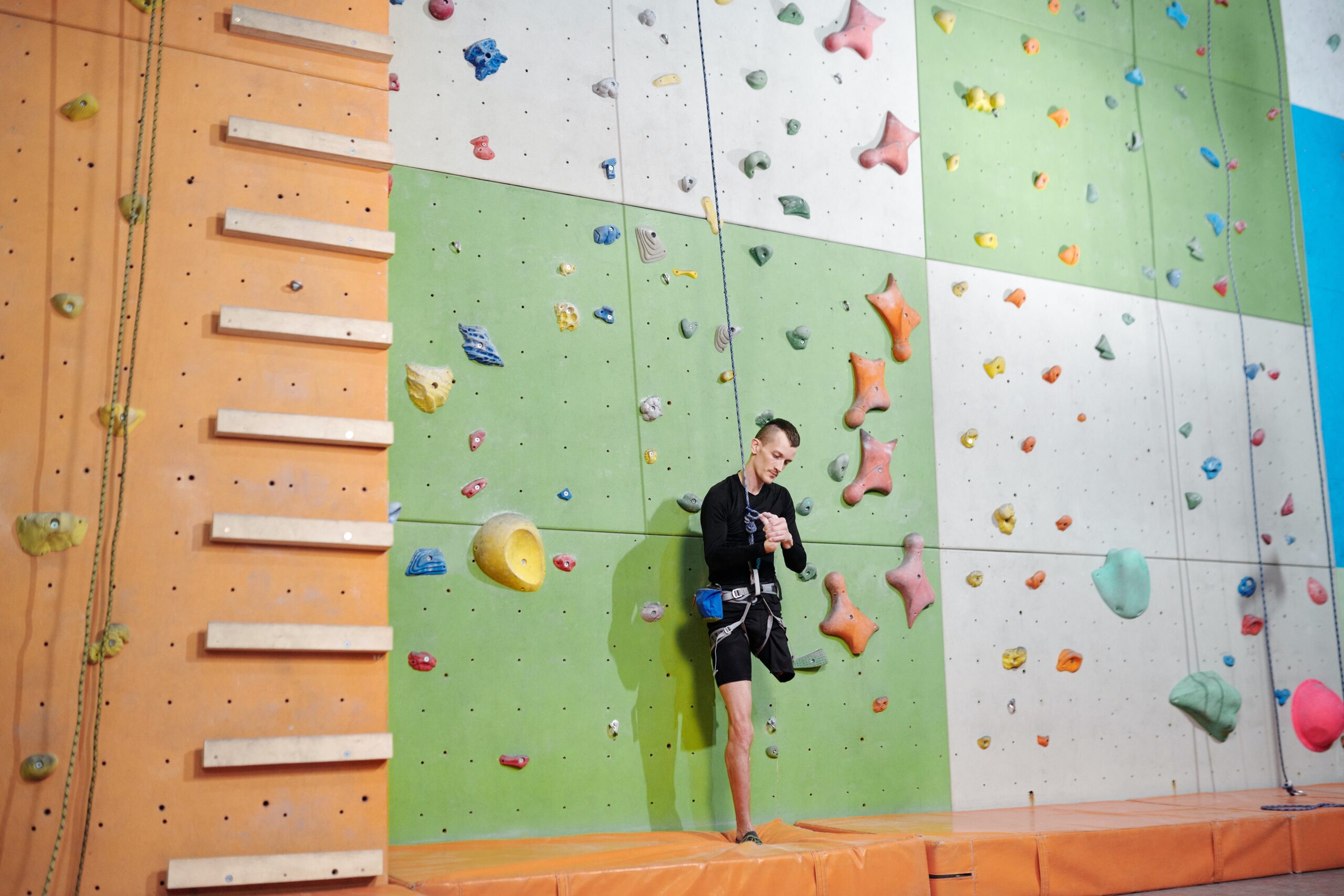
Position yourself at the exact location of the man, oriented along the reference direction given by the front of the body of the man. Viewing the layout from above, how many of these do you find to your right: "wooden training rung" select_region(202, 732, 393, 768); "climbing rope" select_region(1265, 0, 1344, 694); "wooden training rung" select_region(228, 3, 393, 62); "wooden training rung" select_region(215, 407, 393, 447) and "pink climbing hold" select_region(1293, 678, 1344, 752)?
3

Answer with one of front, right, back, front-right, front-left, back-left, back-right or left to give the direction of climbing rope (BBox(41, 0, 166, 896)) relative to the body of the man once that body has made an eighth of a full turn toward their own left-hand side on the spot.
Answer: back-right

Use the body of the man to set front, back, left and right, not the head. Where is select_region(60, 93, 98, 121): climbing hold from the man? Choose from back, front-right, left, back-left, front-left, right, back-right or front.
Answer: right

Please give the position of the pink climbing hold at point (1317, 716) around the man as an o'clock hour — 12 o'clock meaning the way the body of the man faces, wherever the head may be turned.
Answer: The pink climbing hold is roughly at 9 o'clock from the man.

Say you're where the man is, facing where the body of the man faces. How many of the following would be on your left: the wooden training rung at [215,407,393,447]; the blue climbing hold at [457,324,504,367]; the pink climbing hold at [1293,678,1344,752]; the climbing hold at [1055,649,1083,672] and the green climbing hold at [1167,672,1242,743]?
3

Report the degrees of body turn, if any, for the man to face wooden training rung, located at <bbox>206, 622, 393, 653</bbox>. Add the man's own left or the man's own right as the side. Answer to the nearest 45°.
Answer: approximately 90° to the man's own right

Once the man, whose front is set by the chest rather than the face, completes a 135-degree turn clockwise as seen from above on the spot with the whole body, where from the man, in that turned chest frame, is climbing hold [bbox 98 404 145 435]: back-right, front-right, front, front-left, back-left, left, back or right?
front-left

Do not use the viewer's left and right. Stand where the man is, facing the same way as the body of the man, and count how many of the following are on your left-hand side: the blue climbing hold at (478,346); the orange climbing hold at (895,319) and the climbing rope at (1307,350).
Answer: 2

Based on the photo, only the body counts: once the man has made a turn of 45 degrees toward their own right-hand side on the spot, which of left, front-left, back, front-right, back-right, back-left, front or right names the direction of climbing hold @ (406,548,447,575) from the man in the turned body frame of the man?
right

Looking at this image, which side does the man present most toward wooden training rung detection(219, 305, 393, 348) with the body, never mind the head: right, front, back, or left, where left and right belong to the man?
right

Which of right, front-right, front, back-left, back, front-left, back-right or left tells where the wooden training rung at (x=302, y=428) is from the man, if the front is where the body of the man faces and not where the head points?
right

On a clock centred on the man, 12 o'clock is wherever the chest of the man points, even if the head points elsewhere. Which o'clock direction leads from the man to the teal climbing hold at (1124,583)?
The teal climbing hold is roughly at 9 o'clock from the man.

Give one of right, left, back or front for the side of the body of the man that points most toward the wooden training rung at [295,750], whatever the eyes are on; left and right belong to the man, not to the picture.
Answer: right

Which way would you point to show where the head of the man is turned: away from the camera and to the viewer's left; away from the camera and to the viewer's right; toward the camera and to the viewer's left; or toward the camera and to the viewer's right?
toward the camera and to the viewer's right

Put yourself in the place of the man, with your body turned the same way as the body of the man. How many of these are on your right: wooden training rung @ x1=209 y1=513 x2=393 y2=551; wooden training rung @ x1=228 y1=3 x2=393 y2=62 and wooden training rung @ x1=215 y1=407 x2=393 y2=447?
3
